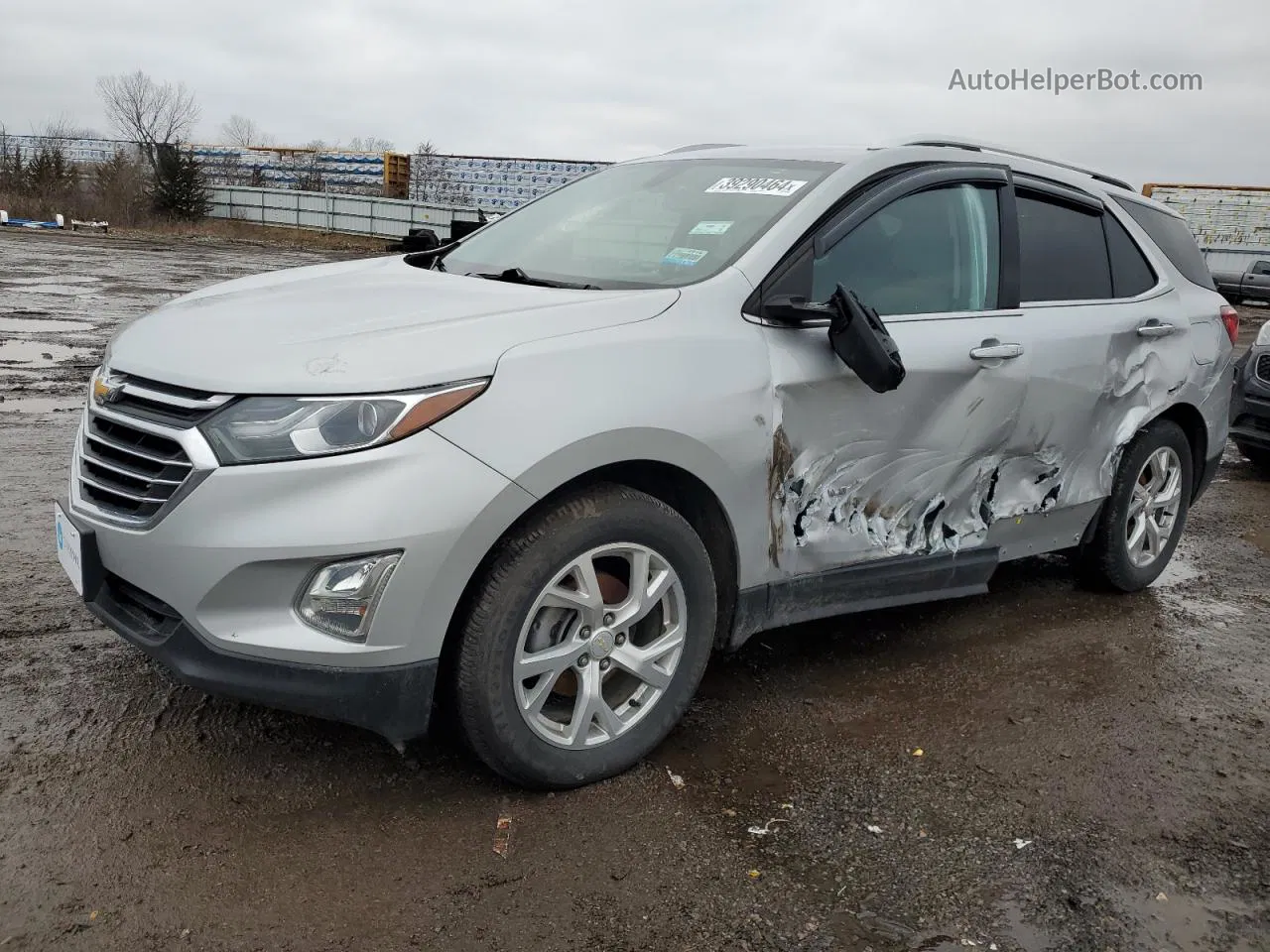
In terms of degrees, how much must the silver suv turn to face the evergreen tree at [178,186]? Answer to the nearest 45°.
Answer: approximately 90° to its right

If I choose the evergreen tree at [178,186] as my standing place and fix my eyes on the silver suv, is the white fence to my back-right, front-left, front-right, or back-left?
front-left

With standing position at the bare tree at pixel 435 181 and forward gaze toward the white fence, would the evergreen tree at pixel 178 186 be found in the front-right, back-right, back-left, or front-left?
front-right

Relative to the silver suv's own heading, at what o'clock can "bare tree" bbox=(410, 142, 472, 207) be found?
The bare tree is roughly at 4 o'clock from the silver suv.

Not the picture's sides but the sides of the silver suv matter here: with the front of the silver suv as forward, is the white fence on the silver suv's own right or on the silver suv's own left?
on the silver suv's own right

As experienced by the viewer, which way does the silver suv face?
facing the viewer and to the left of the viewer
